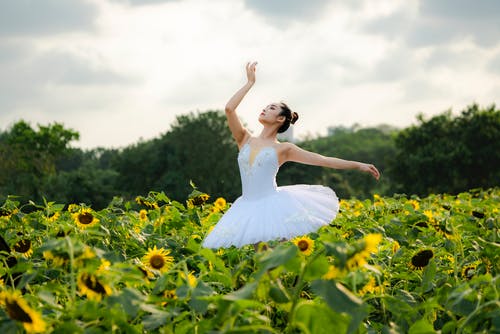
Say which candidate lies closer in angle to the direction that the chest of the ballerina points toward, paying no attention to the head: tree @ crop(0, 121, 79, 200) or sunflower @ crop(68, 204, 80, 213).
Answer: the sunflower

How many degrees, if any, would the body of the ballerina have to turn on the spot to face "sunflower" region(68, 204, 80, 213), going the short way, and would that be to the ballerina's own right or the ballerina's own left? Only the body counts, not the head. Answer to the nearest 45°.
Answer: approximately 45° to the ballerina's own right

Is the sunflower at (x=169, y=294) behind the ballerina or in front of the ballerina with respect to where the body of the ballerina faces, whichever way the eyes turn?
in front

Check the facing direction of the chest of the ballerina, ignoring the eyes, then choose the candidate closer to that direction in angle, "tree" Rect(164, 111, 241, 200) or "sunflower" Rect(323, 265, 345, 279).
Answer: the sunflower

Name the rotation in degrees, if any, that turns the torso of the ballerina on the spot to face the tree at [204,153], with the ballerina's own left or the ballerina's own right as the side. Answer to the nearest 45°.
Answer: approximately 135° to the ballerina's own right

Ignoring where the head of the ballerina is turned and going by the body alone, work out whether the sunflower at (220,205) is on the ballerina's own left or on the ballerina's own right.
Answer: on the ballerina's own right

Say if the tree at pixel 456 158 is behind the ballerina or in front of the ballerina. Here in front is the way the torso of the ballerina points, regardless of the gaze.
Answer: behind

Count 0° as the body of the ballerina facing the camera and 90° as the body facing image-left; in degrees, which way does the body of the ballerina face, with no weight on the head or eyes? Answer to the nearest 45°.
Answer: approximately 45°

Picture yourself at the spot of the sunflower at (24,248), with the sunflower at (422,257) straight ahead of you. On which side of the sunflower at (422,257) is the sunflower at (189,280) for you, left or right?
right

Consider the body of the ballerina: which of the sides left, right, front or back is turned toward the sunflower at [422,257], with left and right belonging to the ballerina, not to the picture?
left
